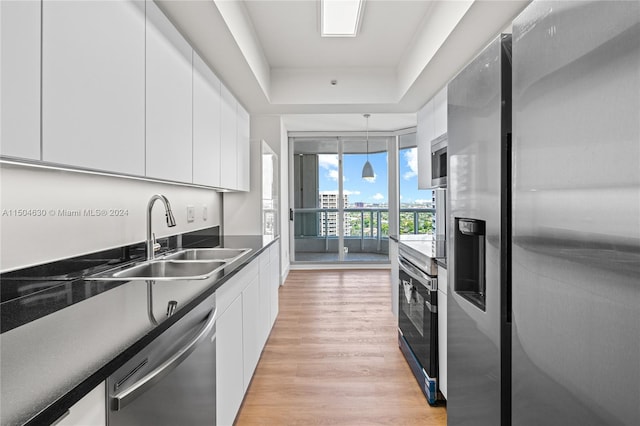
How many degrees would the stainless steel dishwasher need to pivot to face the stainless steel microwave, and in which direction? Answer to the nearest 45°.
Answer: approximately 90° to its left

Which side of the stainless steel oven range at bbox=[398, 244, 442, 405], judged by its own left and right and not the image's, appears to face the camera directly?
left

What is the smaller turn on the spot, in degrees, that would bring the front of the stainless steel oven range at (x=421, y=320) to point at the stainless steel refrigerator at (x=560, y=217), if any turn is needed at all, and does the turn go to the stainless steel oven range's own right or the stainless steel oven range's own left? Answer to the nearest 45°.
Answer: approximately 90° to the stainless steel oven range's own left

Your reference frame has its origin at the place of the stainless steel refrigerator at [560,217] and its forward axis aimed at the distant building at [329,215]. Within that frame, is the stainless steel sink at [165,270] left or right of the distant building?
left

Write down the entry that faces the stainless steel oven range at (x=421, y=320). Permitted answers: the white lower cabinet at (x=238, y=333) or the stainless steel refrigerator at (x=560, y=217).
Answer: the white lower cabinet

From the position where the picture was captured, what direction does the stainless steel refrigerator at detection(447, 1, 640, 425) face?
facing the viewer and to the left of the viewer

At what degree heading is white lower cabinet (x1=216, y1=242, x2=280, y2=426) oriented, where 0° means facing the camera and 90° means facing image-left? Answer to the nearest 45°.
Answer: approximately 270°

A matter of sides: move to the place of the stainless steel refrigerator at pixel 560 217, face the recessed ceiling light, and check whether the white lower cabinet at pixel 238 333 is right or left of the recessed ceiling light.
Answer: left

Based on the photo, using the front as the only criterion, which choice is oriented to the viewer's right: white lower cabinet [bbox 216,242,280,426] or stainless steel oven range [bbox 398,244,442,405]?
the white lower cabinet

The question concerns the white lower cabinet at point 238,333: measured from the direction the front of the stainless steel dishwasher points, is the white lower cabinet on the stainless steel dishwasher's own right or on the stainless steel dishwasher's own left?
on the stainless steel dishwasher's own left

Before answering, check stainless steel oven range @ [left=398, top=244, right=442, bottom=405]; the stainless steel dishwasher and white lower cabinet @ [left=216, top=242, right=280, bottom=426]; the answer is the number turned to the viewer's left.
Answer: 1

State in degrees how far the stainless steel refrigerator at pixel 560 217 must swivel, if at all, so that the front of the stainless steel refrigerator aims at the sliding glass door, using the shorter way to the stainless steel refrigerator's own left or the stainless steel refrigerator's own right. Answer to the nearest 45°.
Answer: approximately 90° to the stainless steel refrigerator's own right

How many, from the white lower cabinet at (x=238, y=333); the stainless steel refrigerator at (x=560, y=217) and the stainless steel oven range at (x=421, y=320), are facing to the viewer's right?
1

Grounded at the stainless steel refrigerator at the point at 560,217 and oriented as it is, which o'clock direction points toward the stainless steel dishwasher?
The stainless steel dishwasher is roughly at 1 o'clock from the stainless steel refrigerator.

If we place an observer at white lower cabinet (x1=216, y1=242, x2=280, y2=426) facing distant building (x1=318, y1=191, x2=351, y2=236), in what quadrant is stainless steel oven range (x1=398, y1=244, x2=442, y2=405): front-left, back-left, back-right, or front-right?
front-right

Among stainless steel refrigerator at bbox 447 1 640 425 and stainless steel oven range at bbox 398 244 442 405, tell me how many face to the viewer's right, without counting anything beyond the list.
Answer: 0

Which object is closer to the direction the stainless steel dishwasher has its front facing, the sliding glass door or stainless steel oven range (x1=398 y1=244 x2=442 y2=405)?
the stainless steel oven range

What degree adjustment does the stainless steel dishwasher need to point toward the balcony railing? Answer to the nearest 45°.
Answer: approximately 90° to its left

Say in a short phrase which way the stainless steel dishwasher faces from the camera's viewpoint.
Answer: facing the viewer and to the right of the viewer
